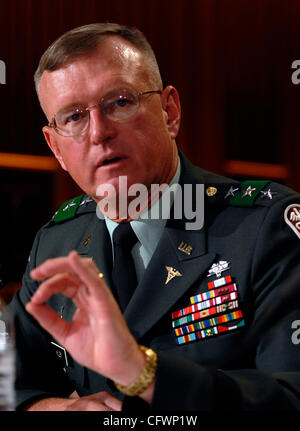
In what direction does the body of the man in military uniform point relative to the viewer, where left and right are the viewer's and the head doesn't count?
facing the viewer and to the left of the viewer
